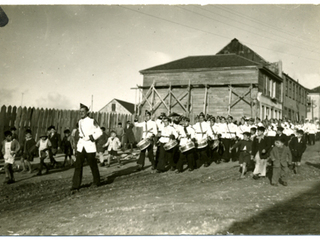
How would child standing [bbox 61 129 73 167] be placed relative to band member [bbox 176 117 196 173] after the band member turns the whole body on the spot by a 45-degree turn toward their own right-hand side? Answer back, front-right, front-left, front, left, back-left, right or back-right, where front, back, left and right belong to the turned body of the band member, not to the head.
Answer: front

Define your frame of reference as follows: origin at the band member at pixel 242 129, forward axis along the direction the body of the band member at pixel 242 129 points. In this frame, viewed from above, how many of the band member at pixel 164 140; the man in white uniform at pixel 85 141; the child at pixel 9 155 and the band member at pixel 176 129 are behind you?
0

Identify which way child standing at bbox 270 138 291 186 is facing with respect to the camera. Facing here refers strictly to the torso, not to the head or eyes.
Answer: toward the camera

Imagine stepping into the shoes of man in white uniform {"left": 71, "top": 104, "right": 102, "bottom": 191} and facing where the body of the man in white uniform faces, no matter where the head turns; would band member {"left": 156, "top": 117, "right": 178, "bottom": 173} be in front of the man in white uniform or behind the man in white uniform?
behind

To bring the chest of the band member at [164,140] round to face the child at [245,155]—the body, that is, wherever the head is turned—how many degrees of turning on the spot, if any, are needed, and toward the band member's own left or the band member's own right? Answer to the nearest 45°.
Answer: approximately 135° to the band member's own left

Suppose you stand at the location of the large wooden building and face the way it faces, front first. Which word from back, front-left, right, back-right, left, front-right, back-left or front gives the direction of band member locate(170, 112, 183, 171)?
right

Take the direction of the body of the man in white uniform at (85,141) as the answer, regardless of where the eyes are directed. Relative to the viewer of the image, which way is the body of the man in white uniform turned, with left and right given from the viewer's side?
facing the viewer and to the left of the viewer

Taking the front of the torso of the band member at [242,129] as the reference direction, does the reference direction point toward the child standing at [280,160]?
no

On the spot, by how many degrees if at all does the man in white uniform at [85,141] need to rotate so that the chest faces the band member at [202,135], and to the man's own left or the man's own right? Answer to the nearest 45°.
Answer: approximately 180°

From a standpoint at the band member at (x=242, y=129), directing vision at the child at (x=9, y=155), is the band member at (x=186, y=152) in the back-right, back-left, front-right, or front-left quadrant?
front-left

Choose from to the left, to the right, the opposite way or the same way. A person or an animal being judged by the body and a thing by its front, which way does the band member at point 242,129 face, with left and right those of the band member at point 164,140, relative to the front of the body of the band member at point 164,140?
the same way

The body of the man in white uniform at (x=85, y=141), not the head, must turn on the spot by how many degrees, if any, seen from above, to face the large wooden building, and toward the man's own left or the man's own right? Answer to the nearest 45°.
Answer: approximately 180°

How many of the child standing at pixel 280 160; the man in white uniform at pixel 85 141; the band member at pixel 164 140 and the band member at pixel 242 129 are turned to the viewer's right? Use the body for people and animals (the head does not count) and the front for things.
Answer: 0

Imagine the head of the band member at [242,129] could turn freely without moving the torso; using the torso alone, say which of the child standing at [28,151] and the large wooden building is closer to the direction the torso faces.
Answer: the child standing

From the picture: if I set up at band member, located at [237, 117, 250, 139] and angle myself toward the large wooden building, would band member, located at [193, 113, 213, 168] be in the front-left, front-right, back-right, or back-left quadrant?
back-left
